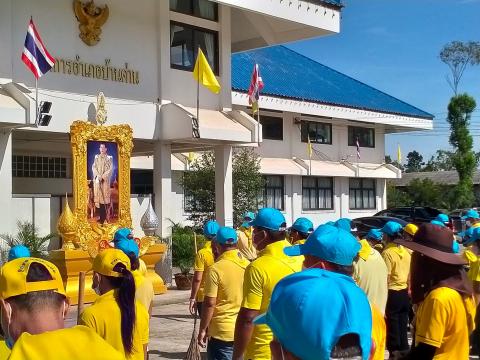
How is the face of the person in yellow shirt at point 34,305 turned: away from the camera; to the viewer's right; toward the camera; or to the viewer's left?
away from the camera

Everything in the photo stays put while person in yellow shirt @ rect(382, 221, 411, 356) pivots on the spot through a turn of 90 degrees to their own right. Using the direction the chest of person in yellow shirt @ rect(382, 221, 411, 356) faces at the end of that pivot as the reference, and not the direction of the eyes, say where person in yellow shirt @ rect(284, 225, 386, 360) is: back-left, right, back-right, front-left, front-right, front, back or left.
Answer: back-right

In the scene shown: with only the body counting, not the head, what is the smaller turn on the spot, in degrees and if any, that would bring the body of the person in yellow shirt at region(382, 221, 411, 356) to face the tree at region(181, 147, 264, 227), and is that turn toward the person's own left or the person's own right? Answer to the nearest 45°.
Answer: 0° — they already face it

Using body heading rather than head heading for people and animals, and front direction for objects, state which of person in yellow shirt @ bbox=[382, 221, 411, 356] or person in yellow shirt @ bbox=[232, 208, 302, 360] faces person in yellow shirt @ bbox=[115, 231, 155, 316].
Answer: person in yellow shirt @ bbox=[232, 208, 302, 360]

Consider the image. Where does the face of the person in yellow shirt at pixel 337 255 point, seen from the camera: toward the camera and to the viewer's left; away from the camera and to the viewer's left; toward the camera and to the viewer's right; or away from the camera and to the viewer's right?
away from the camera and to the viewer's left

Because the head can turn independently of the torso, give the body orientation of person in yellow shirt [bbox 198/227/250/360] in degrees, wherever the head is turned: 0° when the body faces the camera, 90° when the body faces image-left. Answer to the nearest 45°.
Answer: approximately 135°

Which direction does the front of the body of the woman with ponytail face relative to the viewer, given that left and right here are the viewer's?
facing away from the viewer and to the left of the viewer

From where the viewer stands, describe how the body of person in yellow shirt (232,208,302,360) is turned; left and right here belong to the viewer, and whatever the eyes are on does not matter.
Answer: facing away from the viewer and to the left of the viewer

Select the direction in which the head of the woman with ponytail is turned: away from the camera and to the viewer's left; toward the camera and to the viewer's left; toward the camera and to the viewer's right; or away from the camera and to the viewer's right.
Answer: away from the camera and to the viewer's left

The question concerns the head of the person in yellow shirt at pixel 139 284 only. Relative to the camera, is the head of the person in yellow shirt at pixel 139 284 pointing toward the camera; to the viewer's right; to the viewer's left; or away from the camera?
away from the camera

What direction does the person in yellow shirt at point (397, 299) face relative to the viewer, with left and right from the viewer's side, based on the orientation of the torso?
facing away from the viewer and to the left of the viewer
